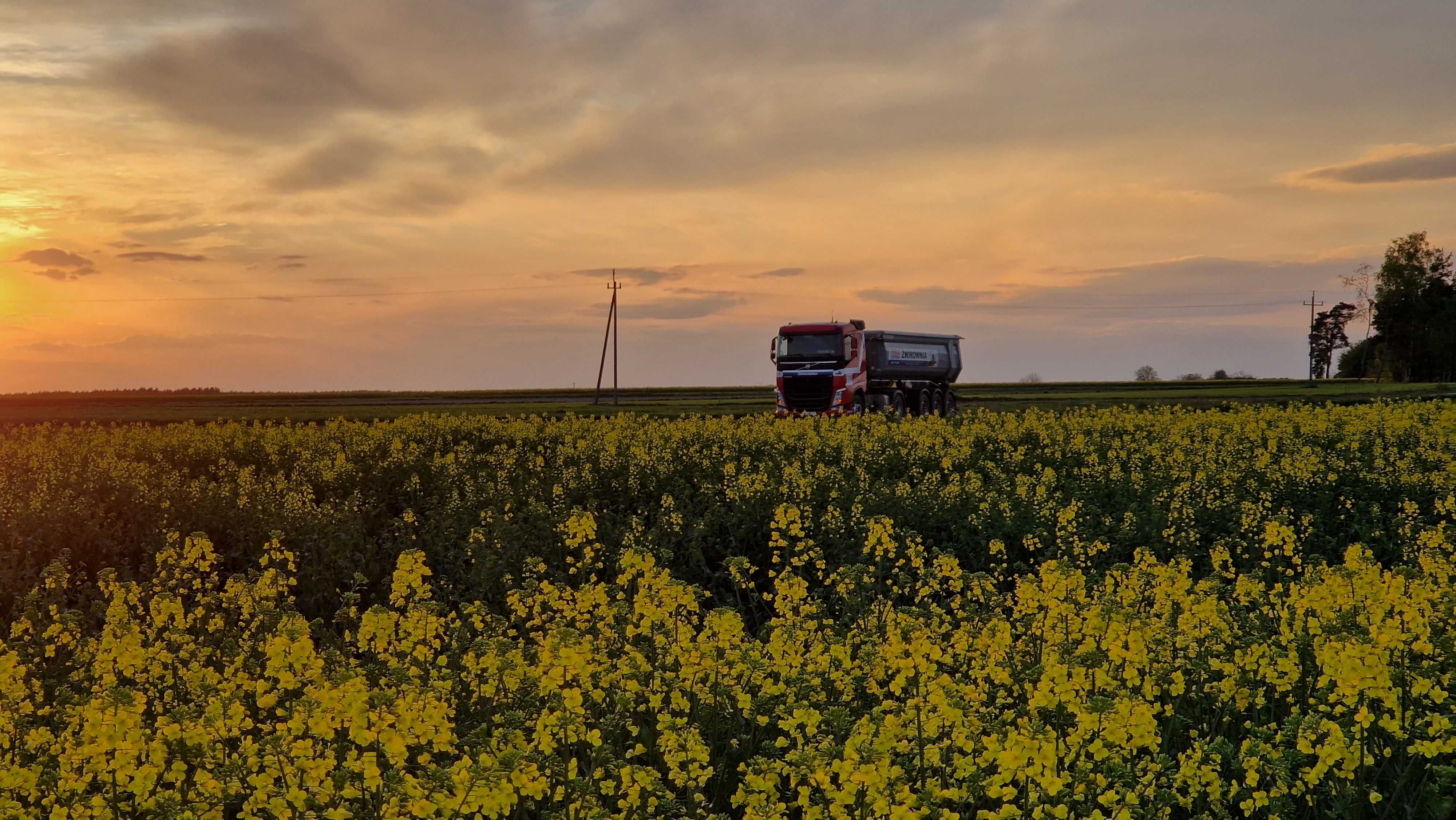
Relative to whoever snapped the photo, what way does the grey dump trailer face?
facing the viewer and to the left of the viewer
